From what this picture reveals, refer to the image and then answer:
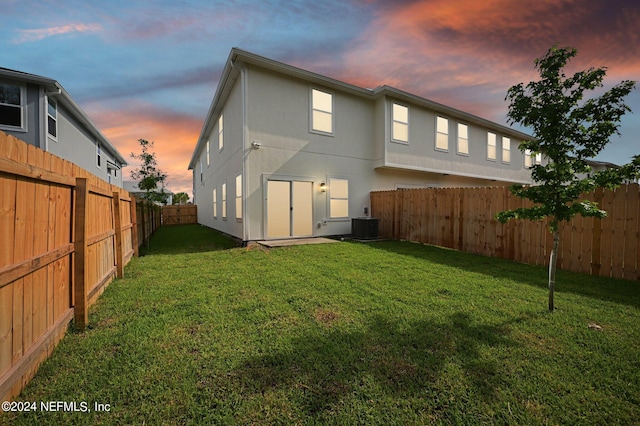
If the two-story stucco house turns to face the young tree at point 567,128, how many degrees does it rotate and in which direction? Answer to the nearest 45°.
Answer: approximately 180°

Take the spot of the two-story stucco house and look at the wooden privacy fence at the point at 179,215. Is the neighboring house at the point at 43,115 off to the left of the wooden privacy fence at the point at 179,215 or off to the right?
left

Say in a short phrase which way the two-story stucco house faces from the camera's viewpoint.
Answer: facing away from the viewer and to the left of the viewer
